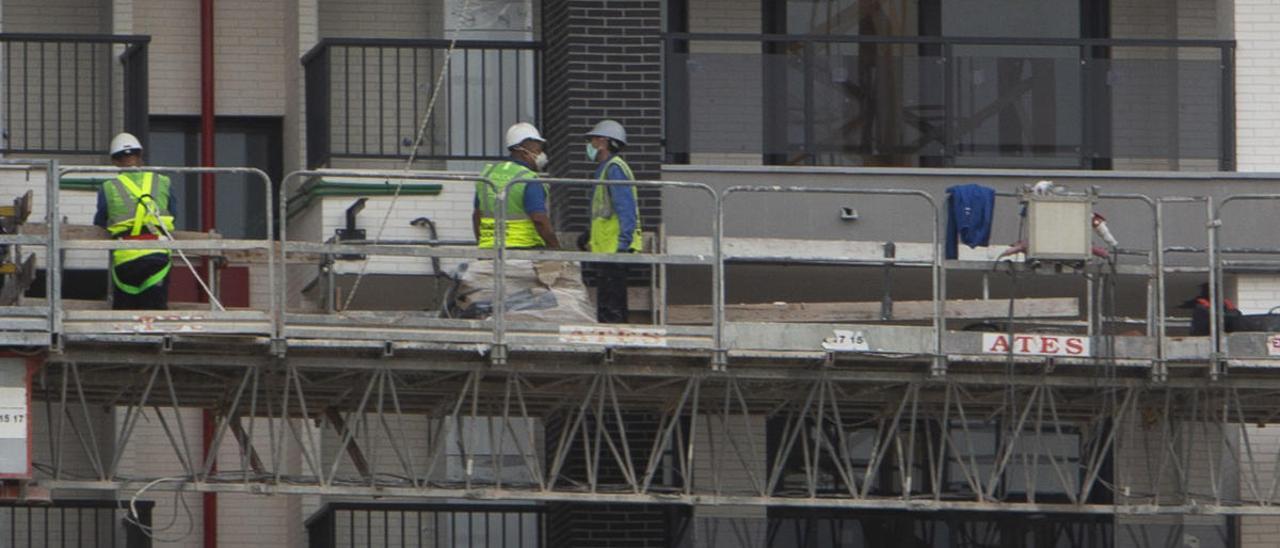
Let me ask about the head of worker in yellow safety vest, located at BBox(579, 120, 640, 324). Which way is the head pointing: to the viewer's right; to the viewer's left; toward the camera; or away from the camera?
to the viewer's left

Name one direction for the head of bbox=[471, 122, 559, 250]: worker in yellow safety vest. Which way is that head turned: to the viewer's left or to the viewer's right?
to the viewer's right

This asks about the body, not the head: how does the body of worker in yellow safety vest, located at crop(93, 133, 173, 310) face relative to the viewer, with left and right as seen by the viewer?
facing away from the viewer
